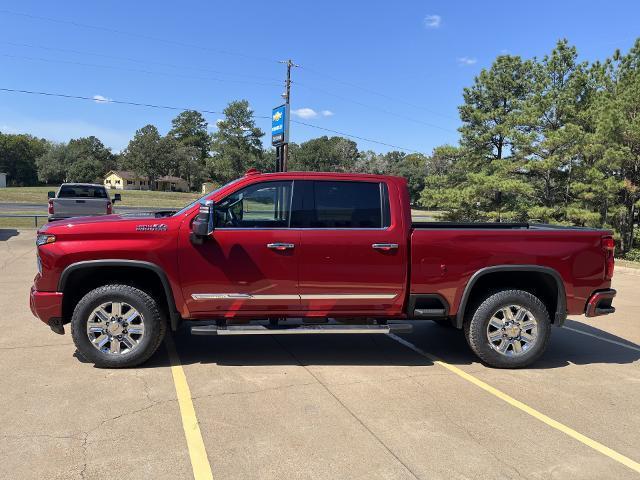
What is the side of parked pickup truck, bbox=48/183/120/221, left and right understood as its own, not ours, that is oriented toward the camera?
back

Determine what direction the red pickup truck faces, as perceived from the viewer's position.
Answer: facing to the left of the viewer

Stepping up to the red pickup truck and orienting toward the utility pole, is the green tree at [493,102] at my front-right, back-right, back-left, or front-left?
front-right

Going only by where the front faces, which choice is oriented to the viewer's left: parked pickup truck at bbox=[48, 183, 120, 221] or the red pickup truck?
the red pickup truck

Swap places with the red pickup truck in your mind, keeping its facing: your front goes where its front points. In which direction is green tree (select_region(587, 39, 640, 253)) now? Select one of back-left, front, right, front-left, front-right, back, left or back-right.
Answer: back-right

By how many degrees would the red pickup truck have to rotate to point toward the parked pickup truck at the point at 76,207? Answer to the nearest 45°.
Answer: approximately 45° to its right

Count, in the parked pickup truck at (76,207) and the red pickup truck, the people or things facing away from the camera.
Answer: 1

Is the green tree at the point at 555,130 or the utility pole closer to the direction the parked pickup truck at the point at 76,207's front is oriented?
the utility pole

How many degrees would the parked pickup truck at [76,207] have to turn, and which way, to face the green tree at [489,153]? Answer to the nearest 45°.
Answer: approximately 90° to its right

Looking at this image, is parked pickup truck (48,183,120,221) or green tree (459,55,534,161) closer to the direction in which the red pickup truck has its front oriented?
the parked pickup truck
